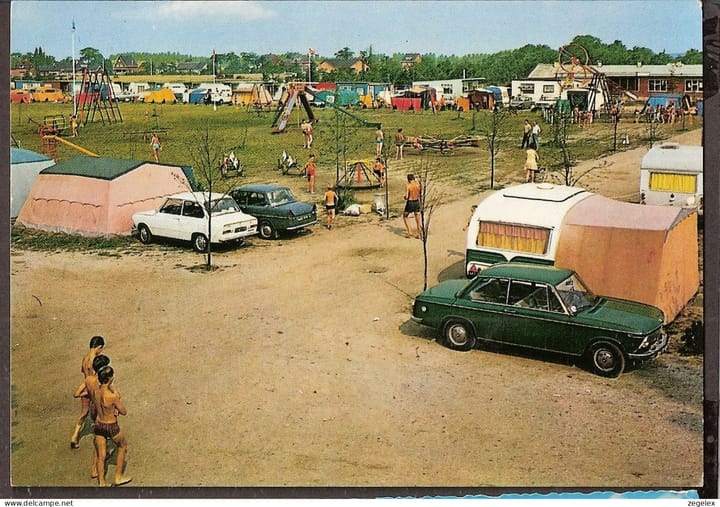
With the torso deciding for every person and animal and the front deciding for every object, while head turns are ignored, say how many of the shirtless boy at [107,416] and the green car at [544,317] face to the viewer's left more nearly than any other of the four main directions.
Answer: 0

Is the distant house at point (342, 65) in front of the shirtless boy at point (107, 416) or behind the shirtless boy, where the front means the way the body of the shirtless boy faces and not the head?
in front

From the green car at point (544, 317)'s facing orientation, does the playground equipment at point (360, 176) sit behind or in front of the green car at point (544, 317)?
behind

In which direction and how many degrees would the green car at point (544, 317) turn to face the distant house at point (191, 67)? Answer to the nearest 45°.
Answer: approximately 180°

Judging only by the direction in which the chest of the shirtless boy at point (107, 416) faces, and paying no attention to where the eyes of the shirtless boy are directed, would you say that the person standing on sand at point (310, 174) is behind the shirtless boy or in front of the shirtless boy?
in front

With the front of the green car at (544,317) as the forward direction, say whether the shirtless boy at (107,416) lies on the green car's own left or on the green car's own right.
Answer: on the green car's own right

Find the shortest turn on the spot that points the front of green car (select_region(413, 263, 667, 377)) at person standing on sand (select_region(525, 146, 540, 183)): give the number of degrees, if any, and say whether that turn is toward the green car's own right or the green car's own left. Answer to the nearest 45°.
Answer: approximately 135° to the green car's own left

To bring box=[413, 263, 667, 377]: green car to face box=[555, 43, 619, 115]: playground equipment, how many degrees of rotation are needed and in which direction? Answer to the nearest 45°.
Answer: approximately 135° to its left

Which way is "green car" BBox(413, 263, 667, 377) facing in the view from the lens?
facing the viewer and to the right of the viewer

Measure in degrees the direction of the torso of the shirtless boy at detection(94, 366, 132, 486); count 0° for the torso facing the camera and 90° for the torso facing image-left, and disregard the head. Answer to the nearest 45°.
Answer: approximately 225°
